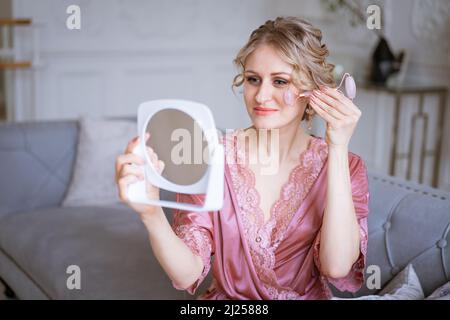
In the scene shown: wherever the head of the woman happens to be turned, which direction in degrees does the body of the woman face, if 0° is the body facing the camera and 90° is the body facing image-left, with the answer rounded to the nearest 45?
approximately 45°

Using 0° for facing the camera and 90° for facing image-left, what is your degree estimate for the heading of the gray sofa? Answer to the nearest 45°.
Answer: approximately 45°

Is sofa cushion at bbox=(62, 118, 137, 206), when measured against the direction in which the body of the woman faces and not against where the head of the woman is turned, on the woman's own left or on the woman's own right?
on the woman's own right

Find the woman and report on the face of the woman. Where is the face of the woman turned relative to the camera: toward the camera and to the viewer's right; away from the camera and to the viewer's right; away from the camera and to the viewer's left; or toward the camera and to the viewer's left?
toward the camera and to the viewer's left

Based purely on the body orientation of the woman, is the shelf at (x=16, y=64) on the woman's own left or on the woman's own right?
on the woman's own right

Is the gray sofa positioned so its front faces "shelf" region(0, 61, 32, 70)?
no

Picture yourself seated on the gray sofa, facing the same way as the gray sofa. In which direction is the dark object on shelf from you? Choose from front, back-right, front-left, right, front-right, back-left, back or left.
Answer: back
